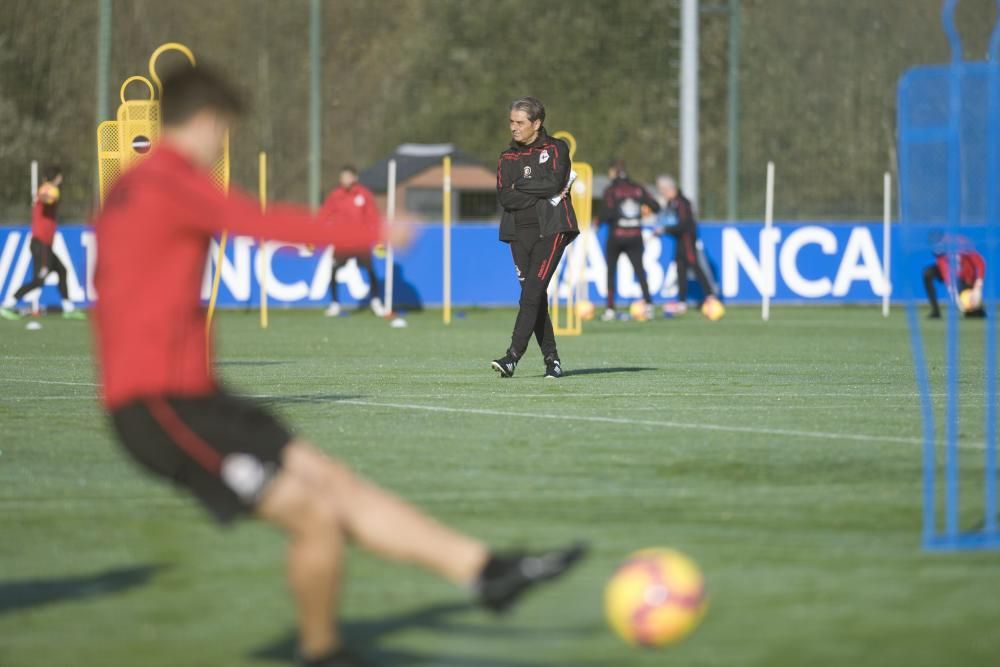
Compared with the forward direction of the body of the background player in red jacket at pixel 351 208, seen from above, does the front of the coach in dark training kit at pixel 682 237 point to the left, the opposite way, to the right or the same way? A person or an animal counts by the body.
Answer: to the right

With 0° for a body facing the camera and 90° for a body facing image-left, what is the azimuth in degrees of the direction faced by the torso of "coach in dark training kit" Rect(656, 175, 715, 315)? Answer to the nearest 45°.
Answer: approximately 90°

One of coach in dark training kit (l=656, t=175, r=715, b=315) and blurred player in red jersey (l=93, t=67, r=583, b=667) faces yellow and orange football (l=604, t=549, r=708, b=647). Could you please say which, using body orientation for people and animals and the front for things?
the blurred player in red jersey

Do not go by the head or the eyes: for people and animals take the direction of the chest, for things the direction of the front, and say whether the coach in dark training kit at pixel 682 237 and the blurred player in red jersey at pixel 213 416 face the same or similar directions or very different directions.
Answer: very different directions

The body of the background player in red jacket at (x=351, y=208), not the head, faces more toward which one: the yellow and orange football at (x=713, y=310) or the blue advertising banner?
the yellow and orange football

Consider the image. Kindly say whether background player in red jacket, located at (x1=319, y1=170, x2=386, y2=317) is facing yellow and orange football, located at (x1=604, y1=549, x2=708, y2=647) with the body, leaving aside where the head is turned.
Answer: yes

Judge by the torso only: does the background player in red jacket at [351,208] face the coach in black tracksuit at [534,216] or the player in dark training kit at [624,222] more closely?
the coach in black tracksuit

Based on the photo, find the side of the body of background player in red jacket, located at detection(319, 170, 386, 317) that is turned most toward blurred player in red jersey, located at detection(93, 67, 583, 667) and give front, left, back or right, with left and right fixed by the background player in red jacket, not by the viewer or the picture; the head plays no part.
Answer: front

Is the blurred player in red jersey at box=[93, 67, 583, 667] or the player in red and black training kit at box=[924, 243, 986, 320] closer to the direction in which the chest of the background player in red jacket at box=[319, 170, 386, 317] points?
the blurred player in red jersey

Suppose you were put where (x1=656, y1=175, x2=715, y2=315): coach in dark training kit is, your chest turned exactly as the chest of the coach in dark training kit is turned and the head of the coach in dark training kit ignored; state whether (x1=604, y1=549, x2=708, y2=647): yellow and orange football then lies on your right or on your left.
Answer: on your left
